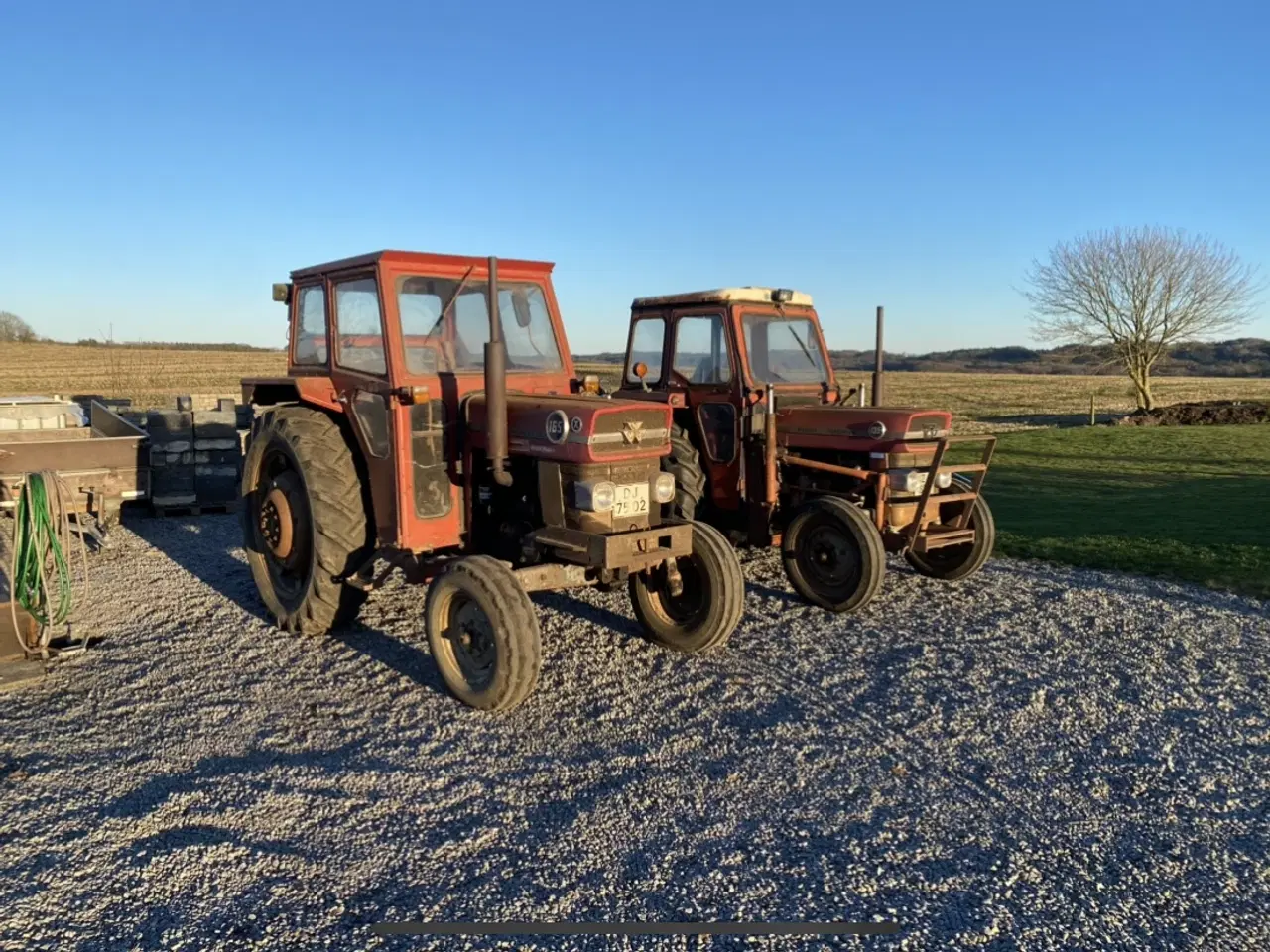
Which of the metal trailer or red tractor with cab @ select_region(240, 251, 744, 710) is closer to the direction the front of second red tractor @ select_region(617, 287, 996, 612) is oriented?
the red tractor with cab

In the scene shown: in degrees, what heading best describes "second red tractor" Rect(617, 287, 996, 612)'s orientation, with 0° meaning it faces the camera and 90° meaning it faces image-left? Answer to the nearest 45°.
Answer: approximately 315°

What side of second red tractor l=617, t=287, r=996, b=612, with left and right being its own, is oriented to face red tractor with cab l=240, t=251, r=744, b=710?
right

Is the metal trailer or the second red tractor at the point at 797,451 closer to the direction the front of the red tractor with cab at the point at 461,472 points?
the second red tractor

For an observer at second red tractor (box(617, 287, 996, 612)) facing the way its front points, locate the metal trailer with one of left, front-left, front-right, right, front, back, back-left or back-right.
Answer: back-right

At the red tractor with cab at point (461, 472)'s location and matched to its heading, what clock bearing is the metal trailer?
The metal trailer is roughly at 6 o'clock from the red tractor with cab.

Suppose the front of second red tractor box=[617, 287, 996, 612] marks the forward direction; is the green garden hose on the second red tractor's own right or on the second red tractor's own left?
on the second red tractor's own right

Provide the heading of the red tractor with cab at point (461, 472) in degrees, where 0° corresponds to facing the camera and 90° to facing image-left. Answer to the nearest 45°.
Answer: approximately 315°
